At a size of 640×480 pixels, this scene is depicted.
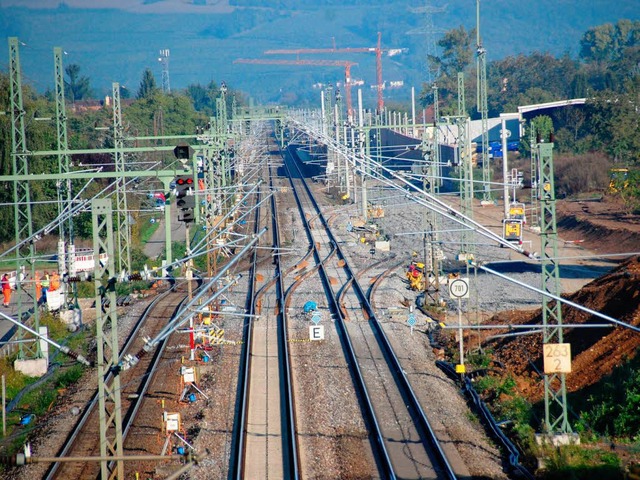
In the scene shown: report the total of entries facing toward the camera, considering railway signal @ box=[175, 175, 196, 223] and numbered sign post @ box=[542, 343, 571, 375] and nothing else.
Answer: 2

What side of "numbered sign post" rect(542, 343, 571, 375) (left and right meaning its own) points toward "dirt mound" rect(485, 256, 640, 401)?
back

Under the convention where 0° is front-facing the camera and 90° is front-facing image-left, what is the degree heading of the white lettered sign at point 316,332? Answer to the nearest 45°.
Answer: approximately 0°

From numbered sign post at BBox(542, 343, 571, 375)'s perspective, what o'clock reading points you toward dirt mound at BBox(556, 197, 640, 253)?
The dirt mound is roughly at 6 o'clock from the numbered sign post.

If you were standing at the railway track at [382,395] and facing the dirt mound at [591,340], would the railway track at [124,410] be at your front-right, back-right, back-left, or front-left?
back-left

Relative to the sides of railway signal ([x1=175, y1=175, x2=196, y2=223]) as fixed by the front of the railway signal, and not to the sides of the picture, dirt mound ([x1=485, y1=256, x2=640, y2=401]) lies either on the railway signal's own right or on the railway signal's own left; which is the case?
on the railway signal's own left

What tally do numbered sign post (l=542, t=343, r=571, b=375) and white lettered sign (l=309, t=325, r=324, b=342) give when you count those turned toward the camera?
2

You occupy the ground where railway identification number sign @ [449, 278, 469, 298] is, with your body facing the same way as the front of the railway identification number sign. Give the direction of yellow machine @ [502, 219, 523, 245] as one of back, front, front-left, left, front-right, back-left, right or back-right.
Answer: back

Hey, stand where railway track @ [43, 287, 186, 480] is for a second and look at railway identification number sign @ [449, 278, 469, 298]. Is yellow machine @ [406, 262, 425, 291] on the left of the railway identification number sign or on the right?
left
